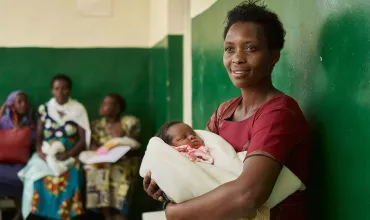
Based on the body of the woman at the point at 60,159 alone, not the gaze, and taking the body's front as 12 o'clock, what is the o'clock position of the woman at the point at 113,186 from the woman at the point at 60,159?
the woman at the point at 113,186 is roughly at 10 o'clock from the woman at the point at 60,159.

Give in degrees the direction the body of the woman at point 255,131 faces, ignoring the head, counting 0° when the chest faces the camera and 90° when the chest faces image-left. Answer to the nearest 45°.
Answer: approximately 45°

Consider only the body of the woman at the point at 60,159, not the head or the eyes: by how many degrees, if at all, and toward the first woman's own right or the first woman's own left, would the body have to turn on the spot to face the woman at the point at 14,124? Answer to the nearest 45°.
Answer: approximately 135° to the first woman's own right

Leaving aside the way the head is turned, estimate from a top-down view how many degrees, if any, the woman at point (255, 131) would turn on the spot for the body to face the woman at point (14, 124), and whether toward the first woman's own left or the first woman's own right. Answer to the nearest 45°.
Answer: approximately 90° to the first woman's own right

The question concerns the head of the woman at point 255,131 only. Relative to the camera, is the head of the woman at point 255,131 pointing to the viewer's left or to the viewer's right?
to the viewer's left

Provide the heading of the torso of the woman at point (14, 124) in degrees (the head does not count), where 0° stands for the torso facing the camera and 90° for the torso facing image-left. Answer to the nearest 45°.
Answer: approximately 315°

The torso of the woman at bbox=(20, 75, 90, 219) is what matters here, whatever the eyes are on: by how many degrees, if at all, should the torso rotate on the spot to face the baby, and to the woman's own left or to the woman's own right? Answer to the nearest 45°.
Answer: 0° — they already face them
